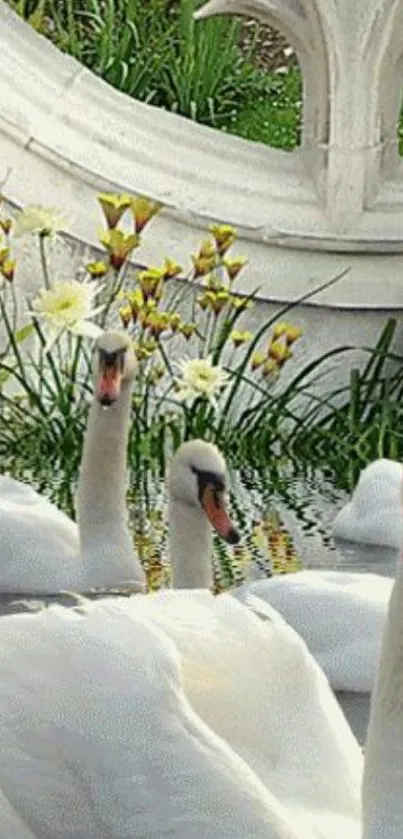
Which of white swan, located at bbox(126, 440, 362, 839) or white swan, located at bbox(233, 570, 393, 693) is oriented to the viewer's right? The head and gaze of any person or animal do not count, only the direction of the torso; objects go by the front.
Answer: white swan, located at bbox(233, 570, 393, 693)

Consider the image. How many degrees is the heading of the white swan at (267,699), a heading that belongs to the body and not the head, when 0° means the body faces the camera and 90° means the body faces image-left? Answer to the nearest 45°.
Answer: approximately 135°

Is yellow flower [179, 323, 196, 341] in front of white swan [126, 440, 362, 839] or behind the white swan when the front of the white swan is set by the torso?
in front

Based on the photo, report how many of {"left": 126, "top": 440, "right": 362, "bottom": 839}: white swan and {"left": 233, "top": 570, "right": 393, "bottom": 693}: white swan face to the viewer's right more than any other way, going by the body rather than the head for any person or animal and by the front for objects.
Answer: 1

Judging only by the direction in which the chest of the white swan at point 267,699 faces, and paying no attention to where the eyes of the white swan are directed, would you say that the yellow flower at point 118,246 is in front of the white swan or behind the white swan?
in front

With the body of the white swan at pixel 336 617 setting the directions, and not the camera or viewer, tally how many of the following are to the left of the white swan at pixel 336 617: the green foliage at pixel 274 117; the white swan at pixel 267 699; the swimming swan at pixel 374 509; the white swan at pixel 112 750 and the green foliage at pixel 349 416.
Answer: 2
